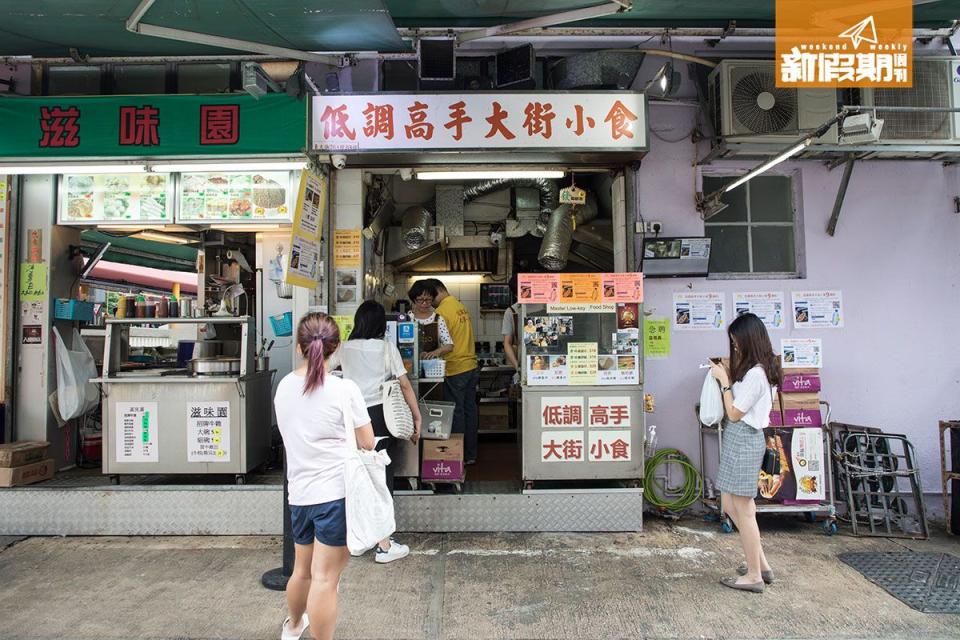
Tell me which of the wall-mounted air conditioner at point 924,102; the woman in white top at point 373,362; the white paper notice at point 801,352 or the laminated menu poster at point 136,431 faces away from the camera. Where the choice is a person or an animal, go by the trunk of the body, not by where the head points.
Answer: the woman in white top

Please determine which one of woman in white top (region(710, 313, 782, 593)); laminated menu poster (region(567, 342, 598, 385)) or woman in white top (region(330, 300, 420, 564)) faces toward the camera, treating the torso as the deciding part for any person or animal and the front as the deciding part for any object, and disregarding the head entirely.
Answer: the laminated menu poster

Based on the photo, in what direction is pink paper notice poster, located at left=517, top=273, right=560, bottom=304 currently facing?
toward the camera

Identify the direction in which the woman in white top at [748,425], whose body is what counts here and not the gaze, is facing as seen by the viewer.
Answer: to the viewer's left

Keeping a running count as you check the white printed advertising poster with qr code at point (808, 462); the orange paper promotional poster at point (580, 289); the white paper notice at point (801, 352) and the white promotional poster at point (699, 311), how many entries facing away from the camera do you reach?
0

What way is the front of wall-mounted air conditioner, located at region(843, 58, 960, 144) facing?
toward the camera

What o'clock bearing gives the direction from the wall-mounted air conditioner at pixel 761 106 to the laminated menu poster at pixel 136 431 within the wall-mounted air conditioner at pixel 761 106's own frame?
The laminated menu poster is roughly at 2 o'clock from the wall-mounted air conditioner.

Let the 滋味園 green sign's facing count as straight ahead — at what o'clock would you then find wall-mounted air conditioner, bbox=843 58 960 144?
The wall-mounted air conditioner is roughly at 10 o'clock from the 滋味園 green sign.

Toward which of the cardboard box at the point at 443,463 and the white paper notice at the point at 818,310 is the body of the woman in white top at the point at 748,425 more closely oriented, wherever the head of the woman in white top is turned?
the cardboard box

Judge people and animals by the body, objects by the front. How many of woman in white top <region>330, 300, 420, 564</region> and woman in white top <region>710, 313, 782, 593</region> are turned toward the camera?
0

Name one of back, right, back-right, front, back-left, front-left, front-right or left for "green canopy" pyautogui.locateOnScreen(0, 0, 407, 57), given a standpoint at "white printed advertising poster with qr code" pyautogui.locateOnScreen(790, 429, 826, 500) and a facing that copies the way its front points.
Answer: front-right

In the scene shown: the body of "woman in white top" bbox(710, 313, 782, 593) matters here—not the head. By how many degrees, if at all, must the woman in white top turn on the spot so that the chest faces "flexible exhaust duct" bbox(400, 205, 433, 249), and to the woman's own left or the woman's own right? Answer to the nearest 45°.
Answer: approximately 45° to the woman's own right

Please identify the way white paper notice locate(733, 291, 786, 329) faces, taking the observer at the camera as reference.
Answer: facing the viewer

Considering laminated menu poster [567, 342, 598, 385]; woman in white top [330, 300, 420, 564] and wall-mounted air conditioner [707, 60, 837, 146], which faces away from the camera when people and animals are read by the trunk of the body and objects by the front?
the woman in white top
